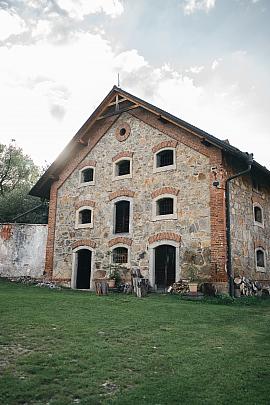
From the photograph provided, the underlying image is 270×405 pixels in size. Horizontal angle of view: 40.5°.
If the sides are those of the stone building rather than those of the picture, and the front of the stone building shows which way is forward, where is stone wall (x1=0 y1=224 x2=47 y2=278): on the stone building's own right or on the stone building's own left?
on the stone building's own right
